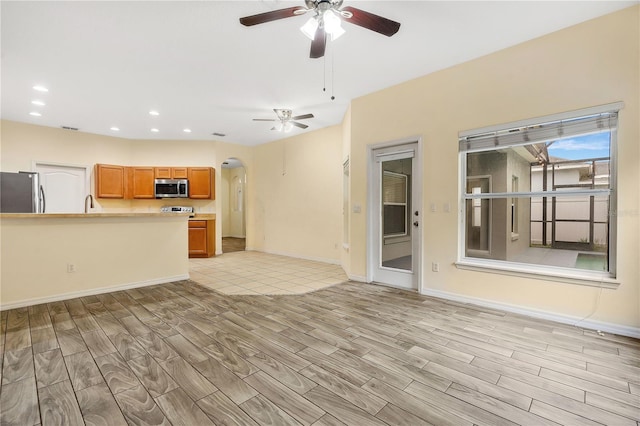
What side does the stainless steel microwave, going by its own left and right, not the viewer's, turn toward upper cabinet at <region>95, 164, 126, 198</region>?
right

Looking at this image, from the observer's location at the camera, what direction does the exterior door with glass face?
facing the viewer and to the left of the viewer

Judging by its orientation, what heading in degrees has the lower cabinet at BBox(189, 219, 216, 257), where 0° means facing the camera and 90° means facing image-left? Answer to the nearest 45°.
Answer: approximately 0°

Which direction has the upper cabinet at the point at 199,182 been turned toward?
toward the camera

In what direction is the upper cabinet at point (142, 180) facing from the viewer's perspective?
toward the camera

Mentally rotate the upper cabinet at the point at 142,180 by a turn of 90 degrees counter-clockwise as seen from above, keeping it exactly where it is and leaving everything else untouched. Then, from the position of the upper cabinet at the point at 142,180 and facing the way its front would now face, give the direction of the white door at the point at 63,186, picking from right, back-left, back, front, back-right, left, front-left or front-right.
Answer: back

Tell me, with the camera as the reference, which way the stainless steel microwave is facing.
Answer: facing the viewer

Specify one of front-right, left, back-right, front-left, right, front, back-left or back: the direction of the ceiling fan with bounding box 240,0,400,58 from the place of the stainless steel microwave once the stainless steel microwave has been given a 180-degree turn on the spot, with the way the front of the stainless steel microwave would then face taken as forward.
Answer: back

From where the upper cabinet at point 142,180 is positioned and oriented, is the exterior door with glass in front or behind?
in front

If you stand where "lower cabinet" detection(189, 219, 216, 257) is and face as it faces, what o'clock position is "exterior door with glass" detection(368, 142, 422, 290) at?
The exterior door with glass is roughly at 11 o'clock from the lower cabinet.

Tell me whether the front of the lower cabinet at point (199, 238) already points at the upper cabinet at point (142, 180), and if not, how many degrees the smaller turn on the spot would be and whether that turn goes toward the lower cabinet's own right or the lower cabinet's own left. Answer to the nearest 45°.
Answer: approximately 135° to the lower cabinet's own right

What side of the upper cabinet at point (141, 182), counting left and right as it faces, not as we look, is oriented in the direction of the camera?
front

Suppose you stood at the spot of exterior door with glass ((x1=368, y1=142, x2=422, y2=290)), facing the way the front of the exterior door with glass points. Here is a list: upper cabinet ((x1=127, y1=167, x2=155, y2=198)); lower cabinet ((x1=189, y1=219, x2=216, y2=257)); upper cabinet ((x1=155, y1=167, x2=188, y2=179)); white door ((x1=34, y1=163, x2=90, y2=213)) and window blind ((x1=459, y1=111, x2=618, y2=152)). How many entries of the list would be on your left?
1

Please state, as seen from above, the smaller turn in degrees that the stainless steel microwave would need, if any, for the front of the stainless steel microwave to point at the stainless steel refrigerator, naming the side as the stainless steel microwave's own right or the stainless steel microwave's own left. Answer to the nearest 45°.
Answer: approximately 45° to the stainless steel microwave's own right

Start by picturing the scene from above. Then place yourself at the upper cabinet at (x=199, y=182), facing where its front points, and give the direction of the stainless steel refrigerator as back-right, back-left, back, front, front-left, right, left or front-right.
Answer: front-right
